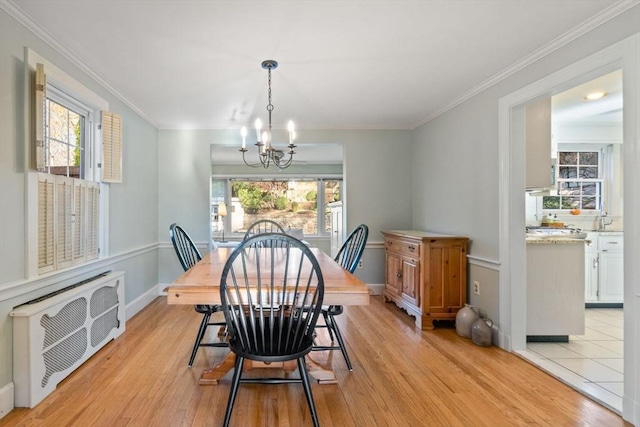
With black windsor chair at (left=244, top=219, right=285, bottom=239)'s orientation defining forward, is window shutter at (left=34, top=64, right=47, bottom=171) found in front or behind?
in front

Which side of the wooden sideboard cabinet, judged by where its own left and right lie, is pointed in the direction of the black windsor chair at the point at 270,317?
front

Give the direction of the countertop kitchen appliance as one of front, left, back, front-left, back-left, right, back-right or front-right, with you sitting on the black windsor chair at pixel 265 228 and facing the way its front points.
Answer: left

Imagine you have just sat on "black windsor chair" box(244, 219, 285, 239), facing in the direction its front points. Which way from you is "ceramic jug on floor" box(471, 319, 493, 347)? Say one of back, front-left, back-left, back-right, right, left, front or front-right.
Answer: front-left

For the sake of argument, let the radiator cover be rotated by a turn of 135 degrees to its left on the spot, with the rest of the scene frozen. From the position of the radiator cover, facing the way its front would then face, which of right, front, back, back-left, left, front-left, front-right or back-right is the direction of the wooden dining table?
back-right

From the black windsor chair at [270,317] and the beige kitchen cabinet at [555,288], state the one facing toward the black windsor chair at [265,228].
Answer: the black windsor chair at [270,317]

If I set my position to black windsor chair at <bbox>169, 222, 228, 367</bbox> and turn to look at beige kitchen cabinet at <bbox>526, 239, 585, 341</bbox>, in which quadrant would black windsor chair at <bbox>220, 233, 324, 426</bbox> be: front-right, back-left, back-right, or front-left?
front-right

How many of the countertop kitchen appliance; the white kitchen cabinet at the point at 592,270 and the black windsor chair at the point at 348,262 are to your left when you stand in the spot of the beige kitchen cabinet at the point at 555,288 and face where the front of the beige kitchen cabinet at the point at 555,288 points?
2

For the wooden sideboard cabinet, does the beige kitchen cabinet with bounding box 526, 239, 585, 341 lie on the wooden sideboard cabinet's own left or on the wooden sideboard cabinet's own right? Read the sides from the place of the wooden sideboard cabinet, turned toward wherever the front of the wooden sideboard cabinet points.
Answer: on the wooden sideboard cabinet's own left

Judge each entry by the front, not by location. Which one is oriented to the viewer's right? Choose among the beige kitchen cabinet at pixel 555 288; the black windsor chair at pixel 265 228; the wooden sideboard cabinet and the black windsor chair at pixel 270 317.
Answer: the beige kitchen cabinet

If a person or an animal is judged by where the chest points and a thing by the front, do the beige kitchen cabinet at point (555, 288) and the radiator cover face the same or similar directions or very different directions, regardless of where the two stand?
same or similar directions

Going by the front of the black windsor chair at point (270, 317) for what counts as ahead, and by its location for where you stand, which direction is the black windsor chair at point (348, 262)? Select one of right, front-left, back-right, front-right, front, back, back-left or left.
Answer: front-right

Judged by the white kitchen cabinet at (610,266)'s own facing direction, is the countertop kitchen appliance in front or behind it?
behind

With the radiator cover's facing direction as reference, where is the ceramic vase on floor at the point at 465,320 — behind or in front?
in front

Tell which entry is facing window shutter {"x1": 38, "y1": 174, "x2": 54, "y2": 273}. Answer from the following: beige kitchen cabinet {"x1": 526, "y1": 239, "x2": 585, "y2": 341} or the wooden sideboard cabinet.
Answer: the wooden sideboard cabinet

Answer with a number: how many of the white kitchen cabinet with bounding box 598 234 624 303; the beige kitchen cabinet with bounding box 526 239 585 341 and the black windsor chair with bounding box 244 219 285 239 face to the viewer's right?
1

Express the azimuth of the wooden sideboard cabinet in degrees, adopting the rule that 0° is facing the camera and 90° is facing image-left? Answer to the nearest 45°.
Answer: approximately 45°

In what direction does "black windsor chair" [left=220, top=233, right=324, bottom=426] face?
away from the camera

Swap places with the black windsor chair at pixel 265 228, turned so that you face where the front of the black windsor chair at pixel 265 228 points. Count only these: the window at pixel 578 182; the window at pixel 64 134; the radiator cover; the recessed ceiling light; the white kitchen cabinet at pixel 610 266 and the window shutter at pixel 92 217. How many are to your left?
3

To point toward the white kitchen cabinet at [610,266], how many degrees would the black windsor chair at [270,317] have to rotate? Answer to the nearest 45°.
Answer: approximately 45° to its right

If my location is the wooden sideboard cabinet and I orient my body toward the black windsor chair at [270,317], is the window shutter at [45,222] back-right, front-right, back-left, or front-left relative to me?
front-right

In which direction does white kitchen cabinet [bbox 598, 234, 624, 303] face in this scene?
toward the camera
